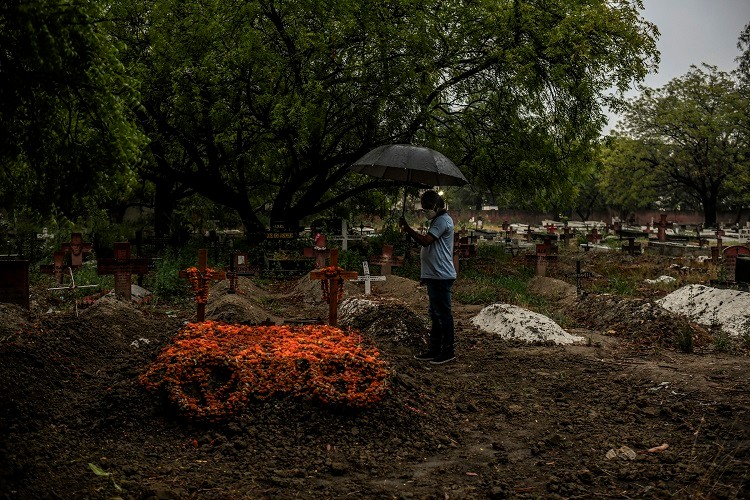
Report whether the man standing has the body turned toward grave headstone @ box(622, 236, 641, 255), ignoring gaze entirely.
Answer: no

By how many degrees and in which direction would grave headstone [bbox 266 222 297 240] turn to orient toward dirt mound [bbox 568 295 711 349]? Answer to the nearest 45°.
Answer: approximately 45° to its left

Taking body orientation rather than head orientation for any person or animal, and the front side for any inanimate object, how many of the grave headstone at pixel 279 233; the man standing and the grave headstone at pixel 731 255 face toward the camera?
2

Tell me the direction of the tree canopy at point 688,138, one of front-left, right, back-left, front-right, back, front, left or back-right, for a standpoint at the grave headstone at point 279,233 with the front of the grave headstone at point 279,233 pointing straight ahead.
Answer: back-left

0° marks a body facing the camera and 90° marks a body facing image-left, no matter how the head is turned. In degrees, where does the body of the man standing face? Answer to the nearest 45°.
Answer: approximately 90°

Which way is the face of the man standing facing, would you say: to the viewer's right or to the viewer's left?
to the viewer's left

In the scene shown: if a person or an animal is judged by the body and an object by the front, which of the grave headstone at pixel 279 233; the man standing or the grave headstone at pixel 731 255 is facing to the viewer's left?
the man standing

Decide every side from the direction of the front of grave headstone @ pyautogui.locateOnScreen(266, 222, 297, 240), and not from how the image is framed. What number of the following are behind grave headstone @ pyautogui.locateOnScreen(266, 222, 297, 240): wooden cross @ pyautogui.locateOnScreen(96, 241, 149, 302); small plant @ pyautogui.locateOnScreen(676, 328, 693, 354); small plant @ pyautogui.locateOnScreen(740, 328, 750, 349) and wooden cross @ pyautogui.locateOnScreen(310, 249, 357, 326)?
0

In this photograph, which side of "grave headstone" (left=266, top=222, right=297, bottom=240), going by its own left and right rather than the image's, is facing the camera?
front

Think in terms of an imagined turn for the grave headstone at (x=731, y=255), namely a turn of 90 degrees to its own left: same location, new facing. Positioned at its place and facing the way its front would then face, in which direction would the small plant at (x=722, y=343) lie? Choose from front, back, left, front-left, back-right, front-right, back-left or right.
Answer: right

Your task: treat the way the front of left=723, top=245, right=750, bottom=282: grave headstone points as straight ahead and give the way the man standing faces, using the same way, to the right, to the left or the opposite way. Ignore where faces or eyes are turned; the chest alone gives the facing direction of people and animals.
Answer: to the right

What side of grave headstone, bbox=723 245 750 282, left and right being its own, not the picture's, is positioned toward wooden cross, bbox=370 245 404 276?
right

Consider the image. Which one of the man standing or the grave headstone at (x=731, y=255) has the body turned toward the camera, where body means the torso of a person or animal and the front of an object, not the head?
the grave headstone

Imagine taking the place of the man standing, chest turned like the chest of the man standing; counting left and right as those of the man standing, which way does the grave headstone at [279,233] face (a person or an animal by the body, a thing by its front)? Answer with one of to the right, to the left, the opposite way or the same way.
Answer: to the left

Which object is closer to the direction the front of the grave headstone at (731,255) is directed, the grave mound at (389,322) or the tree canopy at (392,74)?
the grave mound

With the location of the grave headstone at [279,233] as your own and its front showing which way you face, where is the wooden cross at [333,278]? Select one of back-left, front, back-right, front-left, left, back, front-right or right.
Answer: front

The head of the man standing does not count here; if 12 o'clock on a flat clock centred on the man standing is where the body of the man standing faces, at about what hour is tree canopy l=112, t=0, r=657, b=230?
The tree canopy is roughly at 3 o'clock from the man standing.
